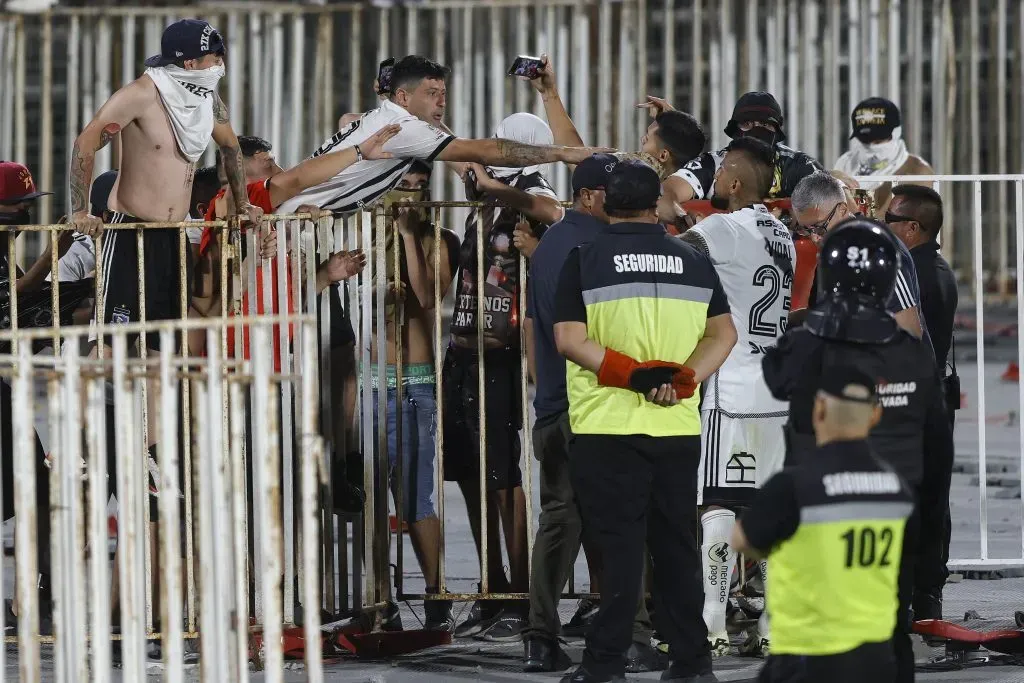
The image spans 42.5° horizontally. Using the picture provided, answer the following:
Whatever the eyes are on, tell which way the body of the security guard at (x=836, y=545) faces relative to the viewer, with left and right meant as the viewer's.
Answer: facing away from the viewer and to the left of the viewer

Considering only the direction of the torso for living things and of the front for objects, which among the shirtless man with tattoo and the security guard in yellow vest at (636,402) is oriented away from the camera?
the security guard in yellow vest

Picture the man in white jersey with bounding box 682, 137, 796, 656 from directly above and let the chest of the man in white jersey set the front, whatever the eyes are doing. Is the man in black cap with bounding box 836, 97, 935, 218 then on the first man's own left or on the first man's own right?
on the first man's own right

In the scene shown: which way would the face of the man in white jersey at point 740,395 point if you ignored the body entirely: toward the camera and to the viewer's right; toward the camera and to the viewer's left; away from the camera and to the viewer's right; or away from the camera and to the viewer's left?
away from the camera and to the viewer's left

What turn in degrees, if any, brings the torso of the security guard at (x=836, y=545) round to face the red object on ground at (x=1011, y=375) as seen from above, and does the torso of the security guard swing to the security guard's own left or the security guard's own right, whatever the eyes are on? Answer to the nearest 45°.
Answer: approximately 45° to the security guard's own right

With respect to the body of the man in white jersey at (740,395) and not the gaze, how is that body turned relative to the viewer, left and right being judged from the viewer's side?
facing away from the viewer and to the left of the viewer

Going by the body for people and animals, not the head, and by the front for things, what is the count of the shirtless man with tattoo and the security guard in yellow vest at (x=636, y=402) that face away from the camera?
1

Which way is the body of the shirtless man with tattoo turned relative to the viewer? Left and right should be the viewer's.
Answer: facing the viewer and to the right of the viewer

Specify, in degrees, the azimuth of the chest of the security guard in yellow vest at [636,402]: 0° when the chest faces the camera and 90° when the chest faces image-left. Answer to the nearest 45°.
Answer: approximately 180°

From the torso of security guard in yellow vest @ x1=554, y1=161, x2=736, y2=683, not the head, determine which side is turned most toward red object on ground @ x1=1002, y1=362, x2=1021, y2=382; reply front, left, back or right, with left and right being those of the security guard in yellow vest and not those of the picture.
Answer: front

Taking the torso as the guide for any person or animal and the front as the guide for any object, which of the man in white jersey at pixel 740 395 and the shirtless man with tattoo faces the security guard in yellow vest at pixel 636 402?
the shirtless man with tattoo

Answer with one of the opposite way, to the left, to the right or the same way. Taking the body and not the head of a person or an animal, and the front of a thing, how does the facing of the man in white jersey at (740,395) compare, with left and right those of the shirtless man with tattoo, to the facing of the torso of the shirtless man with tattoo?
the opposite way

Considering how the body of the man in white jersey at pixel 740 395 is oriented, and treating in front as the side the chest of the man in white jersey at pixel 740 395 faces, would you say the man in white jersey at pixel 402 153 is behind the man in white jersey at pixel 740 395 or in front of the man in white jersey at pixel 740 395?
in front

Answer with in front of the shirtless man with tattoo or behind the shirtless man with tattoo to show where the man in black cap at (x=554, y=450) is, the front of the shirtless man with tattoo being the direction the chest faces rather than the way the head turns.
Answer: in front
